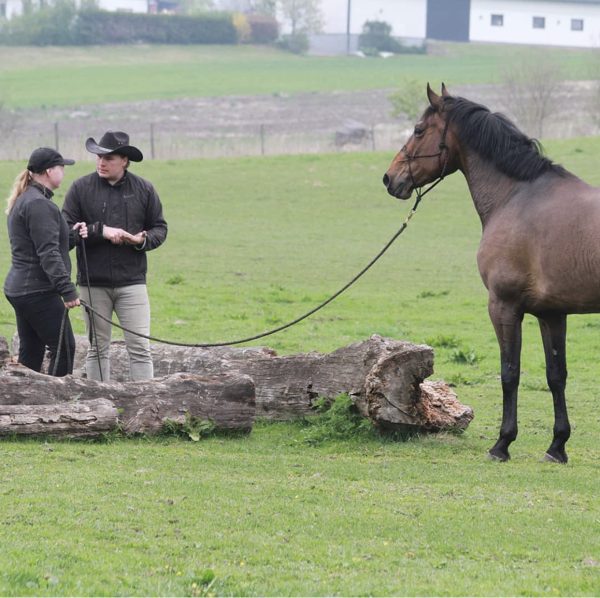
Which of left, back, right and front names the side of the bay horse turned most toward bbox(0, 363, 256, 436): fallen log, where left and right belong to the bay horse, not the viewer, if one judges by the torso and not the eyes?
front

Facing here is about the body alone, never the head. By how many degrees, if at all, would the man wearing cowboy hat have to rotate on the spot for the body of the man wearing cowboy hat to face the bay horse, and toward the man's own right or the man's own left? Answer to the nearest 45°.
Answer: approximately 90° to the man's own left

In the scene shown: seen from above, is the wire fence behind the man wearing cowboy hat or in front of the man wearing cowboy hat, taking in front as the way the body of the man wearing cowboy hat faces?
behind

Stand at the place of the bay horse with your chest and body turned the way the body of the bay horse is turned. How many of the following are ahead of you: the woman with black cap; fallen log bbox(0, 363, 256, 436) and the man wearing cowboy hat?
3

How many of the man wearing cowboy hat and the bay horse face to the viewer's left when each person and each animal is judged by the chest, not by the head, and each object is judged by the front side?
1

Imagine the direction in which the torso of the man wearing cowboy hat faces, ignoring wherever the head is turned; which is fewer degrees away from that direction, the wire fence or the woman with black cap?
the woman with black cap

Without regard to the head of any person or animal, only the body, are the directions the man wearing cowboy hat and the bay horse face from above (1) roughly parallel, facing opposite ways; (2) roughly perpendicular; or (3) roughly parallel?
roughly perpendicular

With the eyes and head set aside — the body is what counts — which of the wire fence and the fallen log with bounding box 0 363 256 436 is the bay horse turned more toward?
the fallen log

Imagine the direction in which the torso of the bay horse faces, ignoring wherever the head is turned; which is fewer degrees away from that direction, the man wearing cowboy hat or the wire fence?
the man wearing cowboy hat

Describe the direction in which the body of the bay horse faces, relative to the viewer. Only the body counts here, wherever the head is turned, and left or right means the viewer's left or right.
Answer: facing to the left of the viewer

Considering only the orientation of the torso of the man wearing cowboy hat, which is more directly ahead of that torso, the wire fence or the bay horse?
the bay horse
